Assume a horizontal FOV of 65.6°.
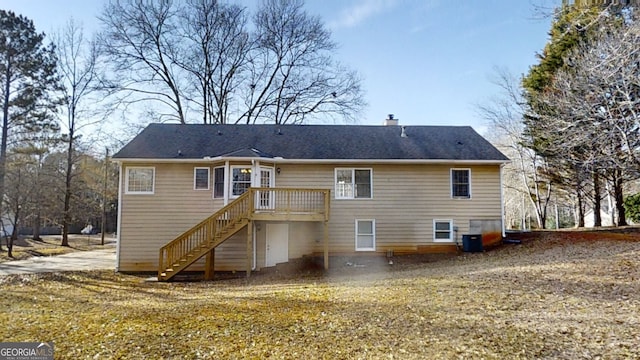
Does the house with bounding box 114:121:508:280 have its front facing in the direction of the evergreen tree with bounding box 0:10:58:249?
no

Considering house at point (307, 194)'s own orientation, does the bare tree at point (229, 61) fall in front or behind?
in front

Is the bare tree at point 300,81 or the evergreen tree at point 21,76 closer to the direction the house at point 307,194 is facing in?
the bare tree

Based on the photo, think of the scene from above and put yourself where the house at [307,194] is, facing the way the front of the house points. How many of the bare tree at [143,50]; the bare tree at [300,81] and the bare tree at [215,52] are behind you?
0

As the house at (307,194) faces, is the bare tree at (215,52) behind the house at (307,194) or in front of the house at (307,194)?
in front

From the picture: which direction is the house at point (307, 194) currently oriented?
away from the camera

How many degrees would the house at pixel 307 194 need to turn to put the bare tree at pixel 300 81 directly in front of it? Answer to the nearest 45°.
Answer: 0° — it already faces it

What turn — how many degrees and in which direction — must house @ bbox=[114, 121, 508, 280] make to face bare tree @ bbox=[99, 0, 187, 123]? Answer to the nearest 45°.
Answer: approximately 45° to its left
